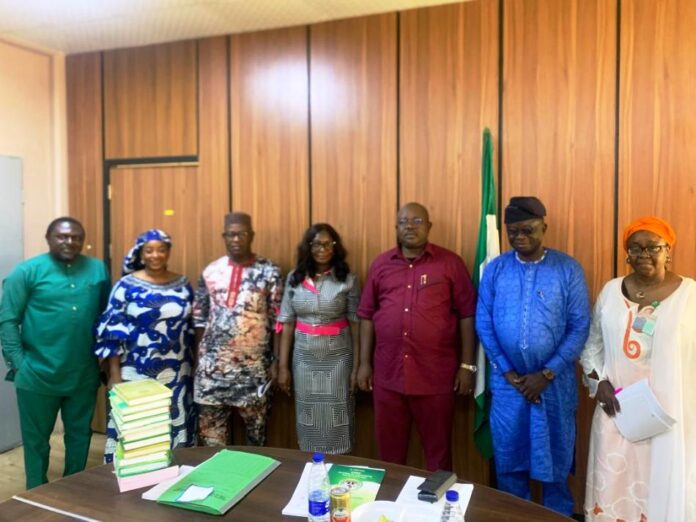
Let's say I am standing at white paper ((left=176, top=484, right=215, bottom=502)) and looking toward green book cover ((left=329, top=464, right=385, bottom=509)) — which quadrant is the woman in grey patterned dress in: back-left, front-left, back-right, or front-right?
front-left

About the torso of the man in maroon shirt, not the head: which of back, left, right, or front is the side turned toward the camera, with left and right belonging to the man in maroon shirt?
front

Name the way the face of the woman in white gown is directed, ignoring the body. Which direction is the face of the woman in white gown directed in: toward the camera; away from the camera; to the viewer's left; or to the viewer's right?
toward the camera

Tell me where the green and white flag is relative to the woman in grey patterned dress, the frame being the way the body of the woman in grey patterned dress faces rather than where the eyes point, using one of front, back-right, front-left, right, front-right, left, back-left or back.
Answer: left

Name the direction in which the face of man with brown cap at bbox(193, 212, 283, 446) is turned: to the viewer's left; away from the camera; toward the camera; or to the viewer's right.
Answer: toward the camera

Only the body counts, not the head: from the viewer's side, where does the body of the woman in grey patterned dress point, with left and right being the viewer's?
facing the viewer

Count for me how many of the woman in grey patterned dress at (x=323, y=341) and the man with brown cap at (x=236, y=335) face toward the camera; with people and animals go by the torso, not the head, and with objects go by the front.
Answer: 2

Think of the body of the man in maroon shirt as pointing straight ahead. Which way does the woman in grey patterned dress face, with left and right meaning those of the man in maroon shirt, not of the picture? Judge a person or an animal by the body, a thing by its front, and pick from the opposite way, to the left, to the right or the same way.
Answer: the same way

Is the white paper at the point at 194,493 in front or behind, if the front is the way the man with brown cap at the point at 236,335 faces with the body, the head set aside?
in front

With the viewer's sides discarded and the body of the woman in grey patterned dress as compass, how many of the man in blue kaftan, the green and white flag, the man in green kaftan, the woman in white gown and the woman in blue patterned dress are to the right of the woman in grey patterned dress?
2

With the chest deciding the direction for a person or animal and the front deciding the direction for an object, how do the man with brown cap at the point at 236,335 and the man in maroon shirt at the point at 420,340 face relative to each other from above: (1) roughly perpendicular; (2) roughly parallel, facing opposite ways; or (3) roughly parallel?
roughly parallel

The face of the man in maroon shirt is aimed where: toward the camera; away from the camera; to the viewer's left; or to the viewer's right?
toward the camera

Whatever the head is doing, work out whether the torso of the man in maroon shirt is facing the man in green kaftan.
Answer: no

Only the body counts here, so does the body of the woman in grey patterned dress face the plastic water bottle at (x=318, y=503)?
yes

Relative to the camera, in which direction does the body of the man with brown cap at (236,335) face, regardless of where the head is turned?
toward the camera

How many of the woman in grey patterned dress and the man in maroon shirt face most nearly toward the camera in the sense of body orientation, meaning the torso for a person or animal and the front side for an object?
2

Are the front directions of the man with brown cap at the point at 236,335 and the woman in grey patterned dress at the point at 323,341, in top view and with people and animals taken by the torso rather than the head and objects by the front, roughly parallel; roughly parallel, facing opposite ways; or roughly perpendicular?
roughly parallel
